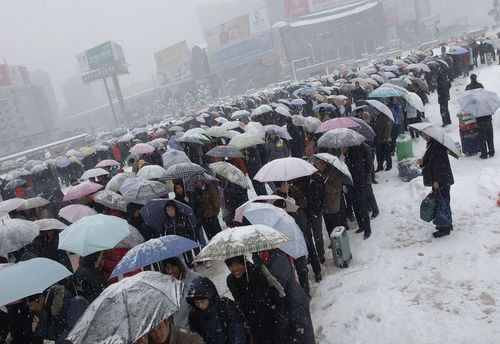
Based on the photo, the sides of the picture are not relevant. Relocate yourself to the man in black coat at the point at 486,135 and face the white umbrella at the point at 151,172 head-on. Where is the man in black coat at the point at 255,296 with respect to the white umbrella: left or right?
left

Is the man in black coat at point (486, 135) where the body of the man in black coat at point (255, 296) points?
no

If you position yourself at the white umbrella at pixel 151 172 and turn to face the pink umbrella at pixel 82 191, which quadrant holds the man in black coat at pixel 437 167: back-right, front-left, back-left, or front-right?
back-left

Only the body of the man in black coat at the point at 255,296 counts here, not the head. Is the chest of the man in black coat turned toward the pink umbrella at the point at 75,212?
no

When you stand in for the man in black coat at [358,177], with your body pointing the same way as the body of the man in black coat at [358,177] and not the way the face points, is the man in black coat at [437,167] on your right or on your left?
on your left

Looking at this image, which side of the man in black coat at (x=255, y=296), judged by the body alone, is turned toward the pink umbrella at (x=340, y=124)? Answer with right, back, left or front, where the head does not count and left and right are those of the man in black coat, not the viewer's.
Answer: back

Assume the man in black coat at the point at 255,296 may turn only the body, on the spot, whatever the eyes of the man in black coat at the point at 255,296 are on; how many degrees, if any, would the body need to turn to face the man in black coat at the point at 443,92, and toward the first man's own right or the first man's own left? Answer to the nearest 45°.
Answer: approximately 180°

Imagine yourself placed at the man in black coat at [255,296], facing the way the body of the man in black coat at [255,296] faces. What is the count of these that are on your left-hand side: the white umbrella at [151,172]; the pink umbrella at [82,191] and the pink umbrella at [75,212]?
0

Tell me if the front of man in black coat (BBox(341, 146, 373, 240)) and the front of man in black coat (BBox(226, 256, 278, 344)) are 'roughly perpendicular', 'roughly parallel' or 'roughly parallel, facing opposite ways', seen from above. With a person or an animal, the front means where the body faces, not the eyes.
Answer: roughly parallel

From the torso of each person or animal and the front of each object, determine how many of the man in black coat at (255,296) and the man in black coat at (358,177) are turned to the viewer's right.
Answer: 0

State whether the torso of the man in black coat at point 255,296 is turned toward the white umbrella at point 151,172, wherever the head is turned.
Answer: no

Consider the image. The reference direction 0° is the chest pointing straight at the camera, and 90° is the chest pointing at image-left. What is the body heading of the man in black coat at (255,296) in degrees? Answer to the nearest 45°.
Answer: approximately 45°

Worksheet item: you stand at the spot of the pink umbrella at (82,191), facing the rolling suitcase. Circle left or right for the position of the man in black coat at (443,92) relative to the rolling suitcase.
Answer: left
